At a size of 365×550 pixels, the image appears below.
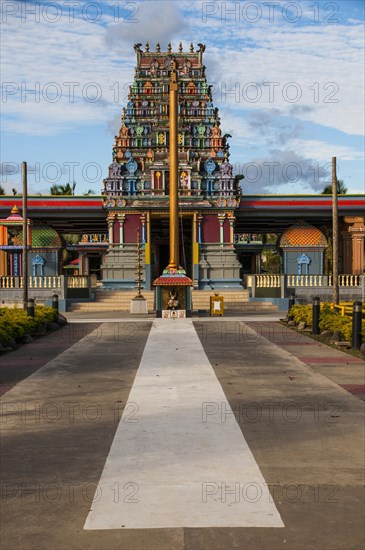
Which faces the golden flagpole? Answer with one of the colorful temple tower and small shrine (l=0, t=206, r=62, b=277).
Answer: the colorful temple tower

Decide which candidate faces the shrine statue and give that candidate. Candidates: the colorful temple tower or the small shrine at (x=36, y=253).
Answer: the colorful temple tower

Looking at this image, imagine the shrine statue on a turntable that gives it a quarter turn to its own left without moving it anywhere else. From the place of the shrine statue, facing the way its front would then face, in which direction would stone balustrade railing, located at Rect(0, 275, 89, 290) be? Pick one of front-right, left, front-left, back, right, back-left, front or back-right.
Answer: back-left

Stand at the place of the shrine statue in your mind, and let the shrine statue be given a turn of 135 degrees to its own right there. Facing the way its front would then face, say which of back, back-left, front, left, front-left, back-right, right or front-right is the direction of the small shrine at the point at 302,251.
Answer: right

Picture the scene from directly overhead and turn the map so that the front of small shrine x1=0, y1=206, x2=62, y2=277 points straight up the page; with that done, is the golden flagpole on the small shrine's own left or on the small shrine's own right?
on the small shrine's own left

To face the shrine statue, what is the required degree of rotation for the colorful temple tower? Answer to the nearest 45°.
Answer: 0° — it already faces it

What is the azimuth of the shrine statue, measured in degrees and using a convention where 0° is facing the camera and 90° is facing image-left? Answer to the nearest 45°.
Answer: approximately 0°

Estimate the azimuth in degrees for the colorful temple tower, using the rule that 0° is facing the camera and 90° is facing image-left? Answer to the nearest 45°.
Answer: approximately 0°
